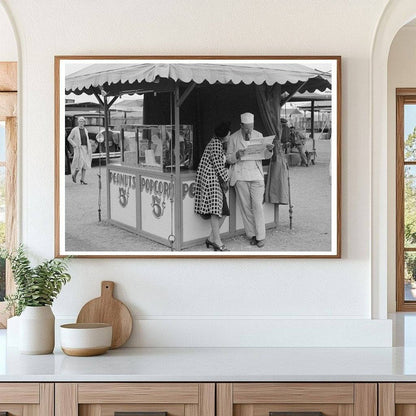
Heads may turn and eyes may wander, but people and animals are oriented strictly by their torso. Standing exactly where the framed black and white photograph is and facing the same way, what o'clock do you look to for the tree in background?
The tree in background is roughly at 8 o'clock from the framed black and white photograph.

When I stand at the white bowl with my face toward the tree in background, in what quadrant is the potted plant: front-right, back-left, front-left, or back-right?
back-left

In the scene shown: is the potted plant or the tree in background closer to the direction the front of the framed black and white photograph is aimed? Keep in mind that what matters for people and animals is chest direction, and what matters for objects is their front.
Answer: the potted plant

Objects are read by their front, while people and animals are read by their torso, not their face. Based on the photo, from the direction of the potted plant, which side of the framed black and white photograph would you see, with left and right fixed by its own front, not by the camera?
right

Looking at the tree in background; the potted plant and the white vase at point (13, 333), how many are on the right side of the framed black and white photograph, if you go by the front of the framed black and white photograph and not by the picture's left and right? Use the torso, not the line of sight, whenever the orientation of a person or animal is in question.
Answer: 2

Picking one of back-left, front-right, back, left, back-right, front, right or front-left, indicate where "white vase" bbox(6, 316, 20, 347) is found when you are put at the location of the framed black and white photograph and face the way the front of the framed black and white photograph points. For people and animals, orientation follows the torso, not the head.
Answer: right

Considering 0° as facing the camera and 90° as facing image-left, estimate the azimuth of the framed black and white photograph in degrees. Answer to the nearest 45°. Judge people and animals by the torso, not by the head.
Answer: approximately 0°
